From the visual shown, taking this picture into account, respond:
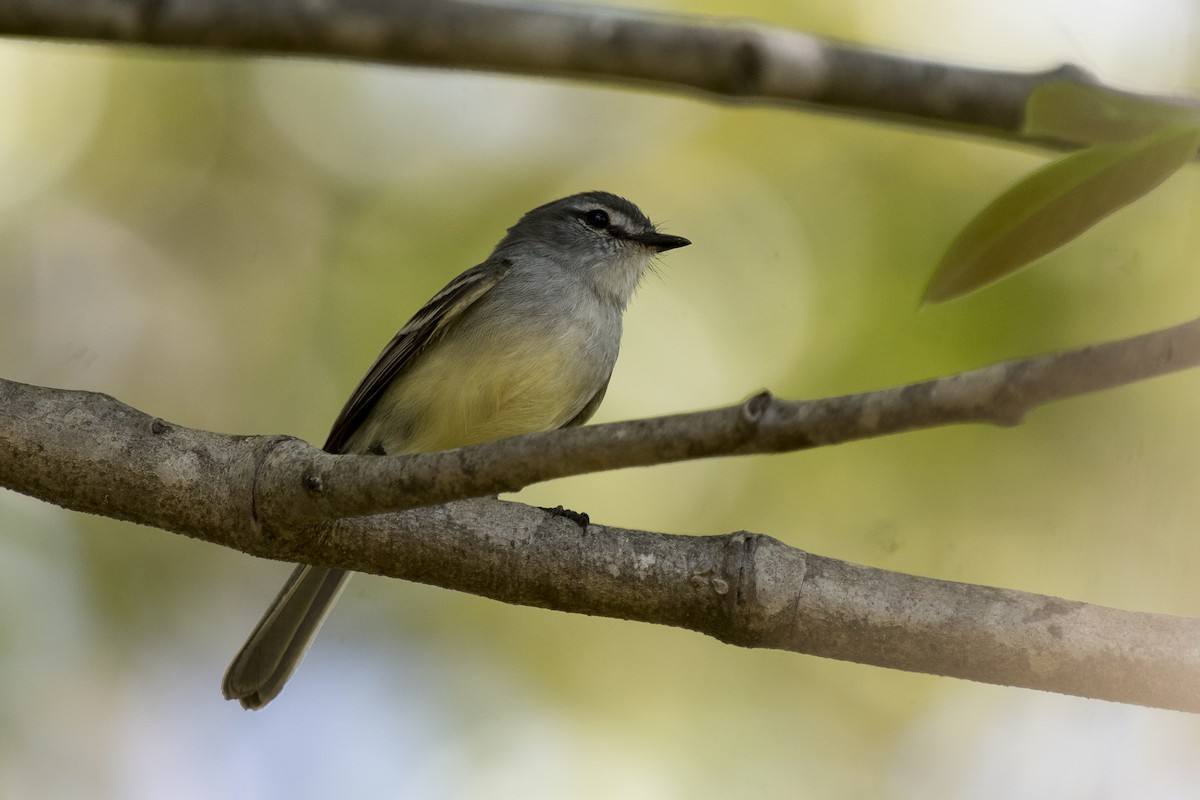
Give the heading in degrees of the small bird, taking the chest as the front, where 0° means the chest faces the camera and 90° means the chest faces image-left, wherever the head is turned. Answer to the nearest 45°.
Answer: approximately 315°

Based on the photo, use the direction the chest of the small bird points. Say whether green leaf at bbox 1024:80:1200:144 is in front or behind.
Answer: in front
